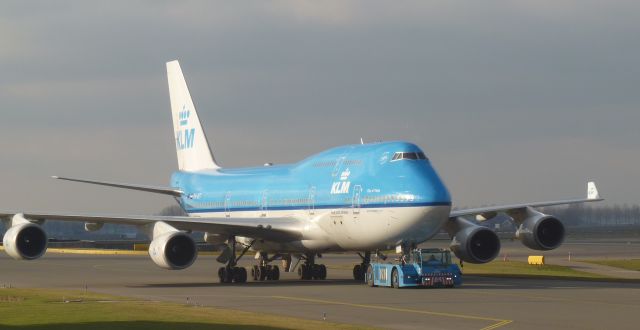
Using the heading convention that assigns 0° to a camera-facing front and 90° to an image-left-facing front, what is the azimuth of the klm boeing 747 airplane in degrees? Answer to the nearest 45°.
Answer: approximately 315°
